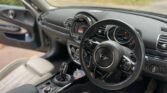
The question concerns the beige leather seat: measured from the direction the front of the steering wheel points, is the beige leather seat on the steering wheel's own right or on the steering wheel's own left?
on the steering wheel's own right
